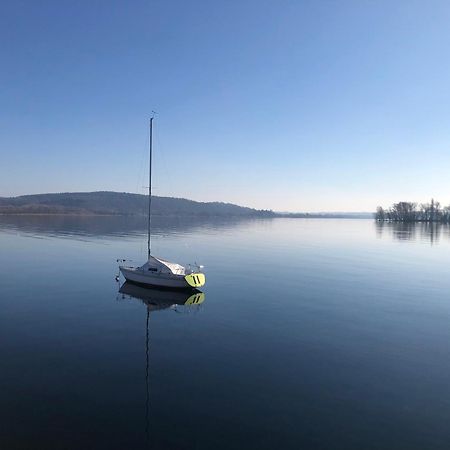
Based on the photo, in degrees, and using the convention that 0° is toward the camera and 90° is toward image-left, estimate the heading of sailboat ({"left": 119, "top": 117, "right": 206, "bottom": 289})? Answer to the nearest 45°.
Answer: approximately 135°
